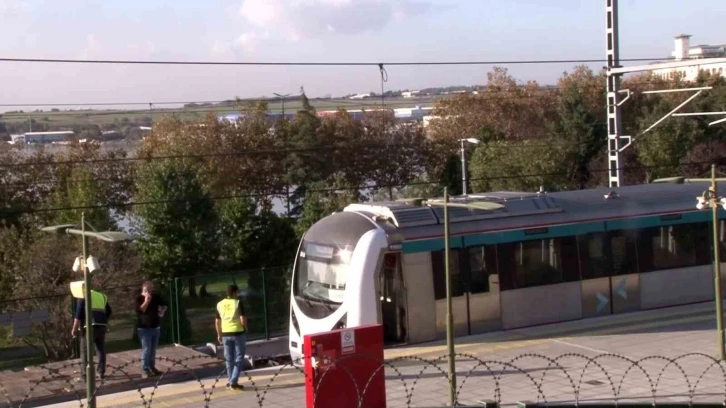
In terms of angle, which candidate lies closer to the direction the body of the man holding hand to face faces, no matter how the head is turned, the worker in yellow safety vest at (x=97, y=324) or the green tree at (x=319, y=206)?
the worker in yellow safety vest

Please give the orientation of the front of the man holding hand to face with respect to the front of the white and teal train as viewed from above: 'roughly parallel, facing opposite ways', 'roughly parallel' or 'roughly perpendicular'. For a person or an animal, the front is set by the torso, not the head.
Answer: roughly perpendicular

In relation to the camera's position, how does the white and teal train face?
facing the viewer and to the left of the viewer

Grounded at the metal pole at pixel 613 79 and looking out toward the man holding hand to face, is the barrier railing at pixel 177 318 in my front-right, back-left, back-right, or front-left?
front-right

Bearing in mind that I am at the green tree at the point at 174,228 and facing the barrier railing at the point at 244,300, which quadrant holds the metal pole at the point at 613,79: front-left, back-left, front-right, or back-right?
front-left

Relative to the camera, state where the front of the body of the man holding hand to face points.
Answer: toward the camera

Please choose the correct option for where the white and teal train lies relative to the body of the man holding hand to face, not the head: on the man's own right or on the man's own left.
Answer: on the man's own left

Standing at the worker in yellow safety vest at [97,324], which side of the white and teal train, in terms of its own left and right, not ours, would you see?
front

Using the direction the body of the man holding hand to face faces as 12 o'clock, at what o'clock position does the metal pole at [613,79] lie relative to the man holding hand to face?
The metal pole is roughly at 8 o'clock from the man holding hand to face.

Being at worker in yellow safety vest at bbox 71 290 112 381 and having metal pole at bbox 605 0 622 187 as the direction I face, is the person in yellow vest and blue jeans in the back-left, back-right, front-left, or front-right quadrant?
front-right

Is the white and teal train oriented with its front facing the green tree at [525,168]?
no

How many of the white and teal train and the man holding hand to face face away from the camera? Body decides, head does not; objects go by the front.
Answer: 0

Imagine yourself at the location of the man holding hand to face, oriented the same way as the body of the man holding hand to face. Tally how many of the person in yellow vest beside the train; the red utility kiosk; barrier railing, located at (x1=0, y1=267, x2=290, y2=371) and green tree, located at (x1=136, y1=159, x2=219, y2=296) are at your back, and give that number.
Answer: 2

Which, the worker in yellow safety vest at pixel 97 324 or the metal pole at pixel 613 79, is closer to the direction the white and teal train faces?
the worker in yellow safety vest

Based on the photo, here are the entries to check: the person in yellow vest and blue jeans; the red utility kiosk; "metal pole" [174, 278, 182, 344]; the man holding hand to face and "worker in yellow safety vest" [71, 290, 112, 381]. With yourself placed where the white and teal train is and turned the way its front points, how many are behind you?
0

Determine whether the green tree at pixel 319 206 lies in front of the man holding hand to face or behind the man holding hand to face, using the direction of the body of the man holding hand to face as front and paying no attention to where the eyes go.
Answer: behind

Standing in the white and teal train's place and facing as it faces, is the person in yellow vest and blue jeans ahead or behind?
ahead

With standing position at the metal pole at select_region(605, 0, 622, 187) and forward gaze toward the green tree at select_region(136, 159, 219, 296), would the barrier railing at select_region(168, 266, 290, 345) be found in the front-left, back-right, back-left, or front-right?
front-left

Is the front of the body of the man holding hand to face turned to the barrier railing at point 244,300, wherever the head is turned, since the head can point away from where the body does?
no
